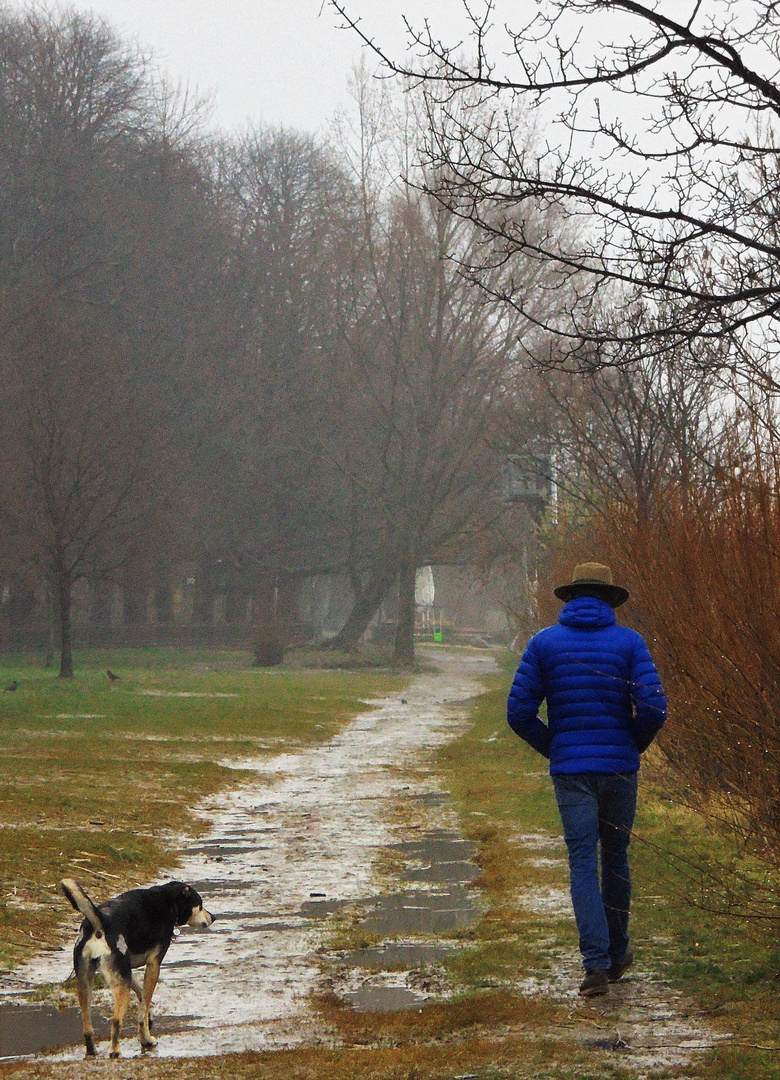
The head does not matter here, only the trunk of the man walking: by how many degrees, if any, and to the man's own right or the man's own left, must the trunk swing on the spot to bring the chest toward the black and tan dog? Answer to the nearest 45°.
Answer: approximately 135° to the man's own left

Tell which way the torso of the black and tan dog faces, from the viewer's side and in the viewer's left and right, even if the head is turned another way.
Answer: facing away from the viewer and to the right of the viewer

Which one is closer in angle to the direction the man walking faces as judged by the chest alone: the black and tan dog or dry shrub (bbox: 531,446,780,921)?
the dry shrub

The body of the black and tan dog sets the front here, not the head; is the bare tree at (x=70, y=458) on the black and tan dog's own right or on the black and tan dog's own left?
on the black and tan dog's own left

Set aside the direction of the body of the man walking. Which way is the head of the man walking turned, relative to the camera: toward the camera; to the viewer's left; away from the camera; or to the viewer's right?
away from the camera

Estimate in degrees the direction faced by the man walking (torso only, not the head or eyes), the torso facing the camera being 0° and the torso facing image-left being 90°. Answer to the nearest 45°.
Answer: approximately 180°

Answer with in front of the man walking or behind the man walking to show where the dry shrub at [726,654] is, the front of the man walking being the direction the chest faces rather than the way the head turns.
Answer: in front

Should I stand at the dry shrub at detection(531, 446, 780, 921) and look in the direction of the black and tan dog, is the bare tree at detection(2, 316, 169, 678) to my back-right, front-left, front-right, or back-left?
back-right
